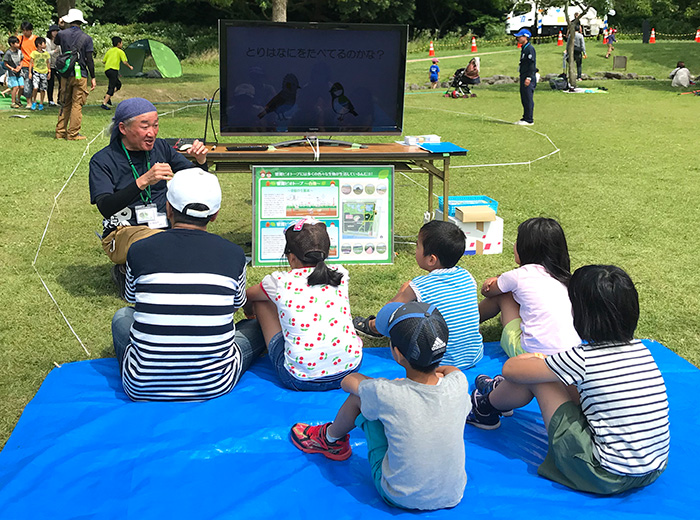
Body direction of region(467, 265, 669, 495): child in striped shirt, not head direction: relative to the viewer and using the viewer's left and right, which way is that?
facing away from the viewer and to the left of the viewer

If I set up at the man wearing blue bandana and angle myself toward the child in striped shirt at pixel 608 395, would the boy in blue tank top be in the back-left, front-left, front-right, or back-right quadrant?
front-left

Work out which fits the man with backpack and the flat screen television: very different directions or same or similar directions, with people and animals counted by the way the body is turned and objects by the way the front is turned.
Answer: very different directions

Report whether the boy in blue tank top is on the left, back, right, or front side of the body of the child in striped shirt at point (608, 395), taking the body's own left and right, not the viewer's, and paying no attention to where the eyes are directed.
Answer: front

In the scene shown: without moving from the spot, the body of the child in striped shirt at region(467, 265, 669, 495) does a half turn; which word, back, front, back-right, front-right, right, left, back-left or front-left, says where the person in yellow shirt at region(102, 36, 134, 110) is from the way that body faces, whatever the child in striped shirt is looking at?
back

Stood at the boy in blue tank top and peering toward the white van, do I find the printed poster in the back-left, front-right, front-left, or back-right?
front-left

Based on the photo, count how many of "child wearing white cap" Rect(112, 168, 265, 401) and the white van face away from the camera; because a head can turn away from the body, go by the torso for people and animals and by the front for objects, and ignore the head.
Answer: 1

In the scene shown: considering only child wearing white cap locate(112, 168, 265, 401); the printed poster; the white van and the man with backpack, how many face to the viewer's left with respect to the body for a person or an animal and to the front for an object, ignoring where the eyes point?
1

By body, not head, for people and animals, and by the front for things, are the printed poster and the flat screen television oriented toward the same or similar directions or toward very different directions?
same or similar directions

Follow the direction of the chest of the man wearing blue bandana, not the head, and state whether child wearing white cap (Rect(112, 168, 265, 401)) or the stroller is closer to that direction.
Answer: the child wearing white cap

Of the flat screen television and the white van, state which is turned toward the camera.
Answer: the flat screen television

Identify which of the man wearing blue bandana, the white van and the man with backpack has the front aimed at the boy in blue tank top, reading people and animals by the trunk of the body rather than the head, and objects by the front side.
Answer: the man wearing blue bandana

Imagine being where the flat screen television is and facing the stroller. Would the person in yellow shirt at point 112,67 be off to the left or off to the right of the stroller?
left

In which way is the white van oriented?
to the viewer's left

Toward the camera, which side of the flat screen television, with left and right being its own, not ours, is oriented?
front

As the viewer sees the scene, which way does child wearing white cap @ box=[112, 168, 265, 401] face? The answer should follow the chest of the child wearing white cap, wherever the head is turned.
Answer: away from the camera
